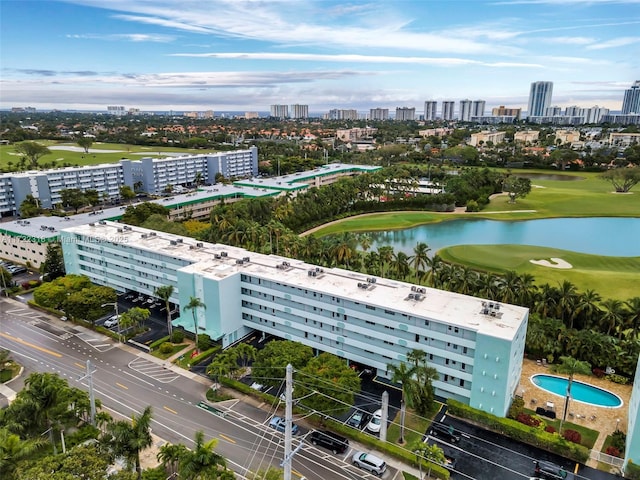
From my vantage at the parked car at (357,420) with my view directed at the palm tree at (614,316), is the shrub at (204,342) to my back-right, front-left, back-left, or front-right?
back-left

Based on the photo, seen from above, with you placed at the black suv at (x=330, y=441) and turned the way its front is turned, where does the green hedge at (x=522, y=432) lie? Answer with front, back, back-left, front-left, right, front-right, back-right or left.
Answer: back-right

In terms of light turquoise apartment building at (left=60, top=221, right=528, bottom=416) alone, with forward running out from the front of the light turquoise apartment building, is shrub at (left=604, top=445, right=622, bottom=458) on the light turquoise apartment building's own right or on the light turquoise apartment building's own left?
on the light turquoise apartment building's own left

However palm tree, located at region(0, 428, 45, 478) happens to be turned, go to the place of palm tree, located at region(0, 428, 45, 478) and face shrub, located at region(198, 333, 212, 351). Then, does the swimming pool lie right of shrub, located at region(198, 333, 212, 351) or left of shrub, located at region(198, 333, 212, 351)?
right

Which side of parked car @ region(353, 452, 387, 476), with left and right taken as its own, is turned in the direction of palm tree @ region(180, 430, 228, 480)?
left

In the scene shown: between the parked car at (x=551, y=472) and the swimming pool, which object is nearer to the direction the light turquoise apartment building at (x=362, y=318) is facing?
the parked car

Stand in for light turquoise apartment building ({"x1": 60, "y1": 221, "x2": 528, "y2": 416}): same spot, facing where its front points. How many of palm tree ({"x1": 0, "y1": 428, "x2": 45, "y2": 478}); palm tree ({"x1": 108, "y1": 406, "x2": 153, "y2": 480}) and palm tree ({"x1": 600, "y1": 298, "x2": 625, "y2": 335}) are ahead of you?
2
